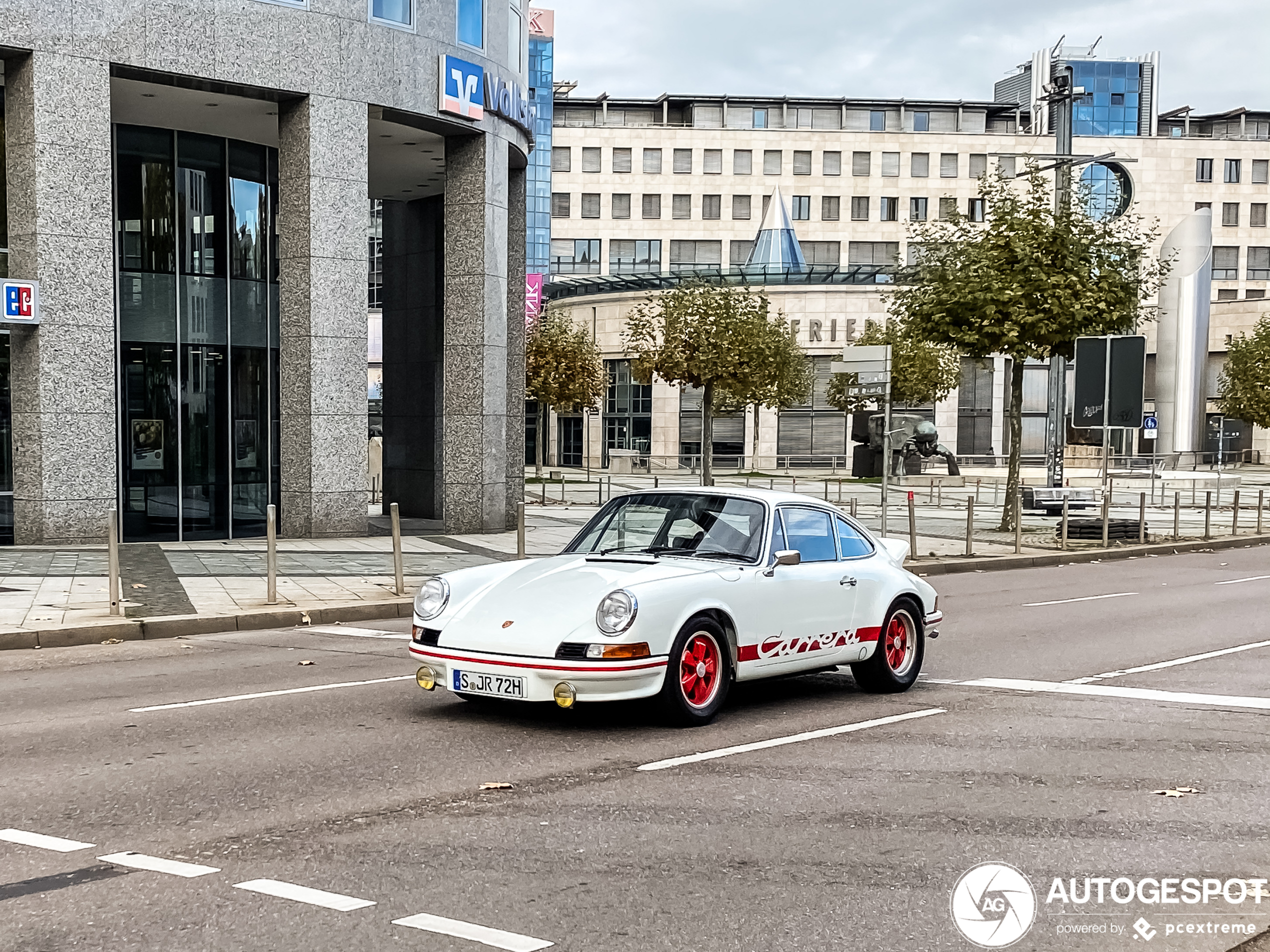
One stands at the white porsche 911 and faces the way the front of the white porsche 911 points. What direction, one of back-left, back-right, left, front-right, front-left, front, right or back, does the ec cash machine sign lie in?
right

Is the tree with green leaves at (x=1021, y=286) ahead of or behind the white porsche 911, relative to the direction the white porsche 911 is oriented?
behind

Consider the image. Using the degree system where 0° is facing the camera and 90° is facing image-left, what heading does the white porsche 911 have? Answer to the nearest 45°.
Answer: approximately 45°

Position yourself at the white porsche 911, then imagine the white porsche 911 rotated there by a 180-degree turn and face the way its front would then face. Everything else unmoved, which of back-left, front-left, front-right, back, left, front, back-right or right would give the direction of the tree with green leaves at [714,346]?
front-left
